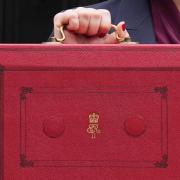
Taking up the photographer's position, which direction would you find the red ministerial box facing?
facing the viewer
